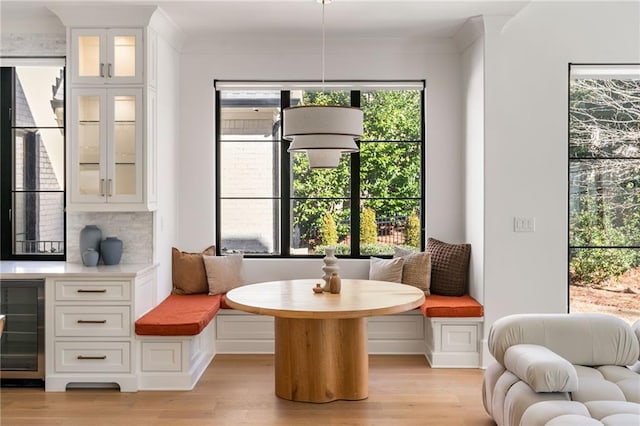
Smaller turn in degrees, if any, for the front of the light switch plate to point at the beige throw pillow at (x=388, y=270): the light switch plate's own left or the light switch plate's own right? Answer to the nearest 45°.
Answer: approximately 90° to the light switch plate's own right

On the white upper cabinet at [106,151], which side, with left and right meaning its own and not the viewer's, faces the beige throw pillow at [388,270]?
left

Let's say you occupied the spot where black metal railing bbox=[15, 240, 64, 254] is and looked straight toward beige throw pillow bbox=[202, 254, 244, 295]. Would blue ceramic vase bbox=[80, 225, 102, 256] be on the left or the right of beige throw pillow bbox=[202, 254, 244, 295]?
right

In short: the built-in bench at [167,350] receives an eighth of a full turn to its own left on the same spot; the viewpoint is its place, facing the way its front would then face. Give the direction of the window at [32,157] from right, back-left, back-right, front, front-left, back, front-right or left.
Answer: left

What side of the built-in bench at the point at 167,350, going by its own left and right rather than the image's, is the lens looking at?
right

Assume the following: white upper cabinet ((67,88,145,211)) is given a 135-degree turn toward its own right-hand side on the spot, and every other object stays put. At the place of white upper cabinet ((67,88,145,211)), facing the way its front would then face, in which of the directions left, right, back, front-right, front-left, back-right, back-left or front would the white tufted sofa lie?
back

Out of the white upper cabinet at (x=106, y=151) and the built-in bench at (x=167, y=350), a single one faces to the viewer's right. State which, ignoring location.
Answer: the built-in bench

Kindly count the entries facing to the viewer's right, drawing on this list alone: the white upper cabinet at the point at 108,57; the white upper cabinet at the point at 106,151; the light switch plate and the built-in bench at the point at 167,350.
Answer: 1
